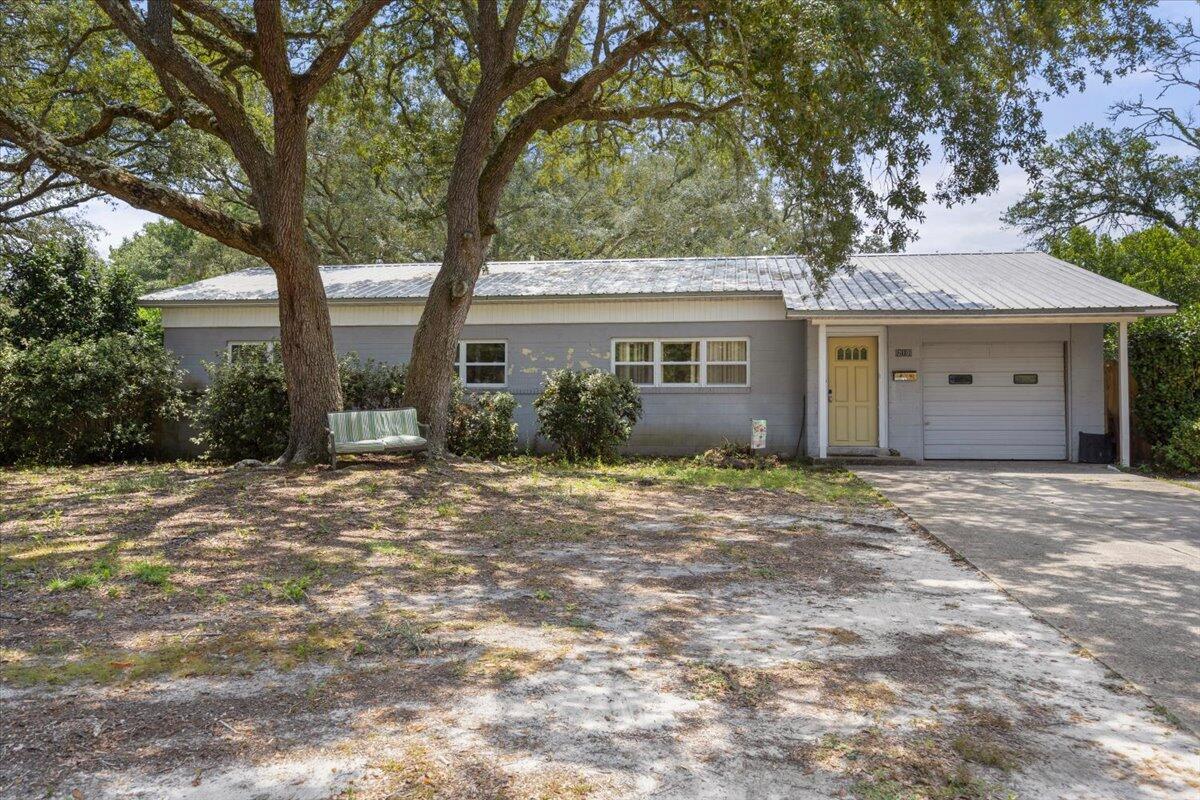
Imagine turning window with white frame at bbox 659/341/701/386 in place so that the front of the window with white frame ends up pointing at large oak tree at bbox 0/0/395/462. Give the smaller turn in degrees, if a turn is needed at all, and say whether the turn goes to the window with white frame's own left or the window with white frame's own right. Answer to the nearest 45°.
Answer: approximately 45° to the window with white frame's own right

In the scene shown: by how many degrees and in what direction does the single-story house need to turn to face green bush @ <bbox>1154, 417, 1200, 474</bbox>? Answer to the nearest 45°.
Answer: approximately 45° to its left

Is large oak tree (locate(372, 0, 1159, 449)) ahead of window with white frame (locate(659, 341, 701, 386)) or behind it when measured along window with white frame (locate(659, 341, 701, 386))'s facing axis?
ahead

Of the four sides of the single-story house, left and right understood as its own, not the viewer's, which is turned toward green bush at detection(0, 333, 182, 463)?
right

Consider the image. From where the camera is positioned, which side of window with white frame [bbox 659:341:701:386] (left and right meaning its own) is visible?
front

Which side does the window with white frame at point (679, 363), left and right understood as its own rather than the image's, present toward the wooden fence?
left

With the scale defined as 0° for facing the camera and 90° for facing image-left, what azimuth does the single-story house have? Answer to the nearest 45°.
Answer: approximately 0°

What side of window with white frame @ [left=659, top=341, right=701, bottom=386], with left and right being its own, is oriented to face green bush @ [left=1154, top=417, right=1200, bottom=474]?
left

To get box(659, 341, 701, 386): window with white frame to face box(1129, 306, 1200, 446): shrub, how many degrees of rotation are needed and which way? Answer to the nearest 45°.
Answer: approximately 90° to its left

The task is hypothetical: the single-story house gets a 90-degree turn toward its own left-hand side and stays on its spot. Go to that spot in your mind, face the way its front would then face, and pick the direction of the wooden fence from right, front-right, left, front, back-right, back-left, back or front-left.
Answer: front

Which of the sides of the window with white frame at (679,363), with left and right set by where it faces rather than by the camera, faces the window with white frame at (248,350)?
right
